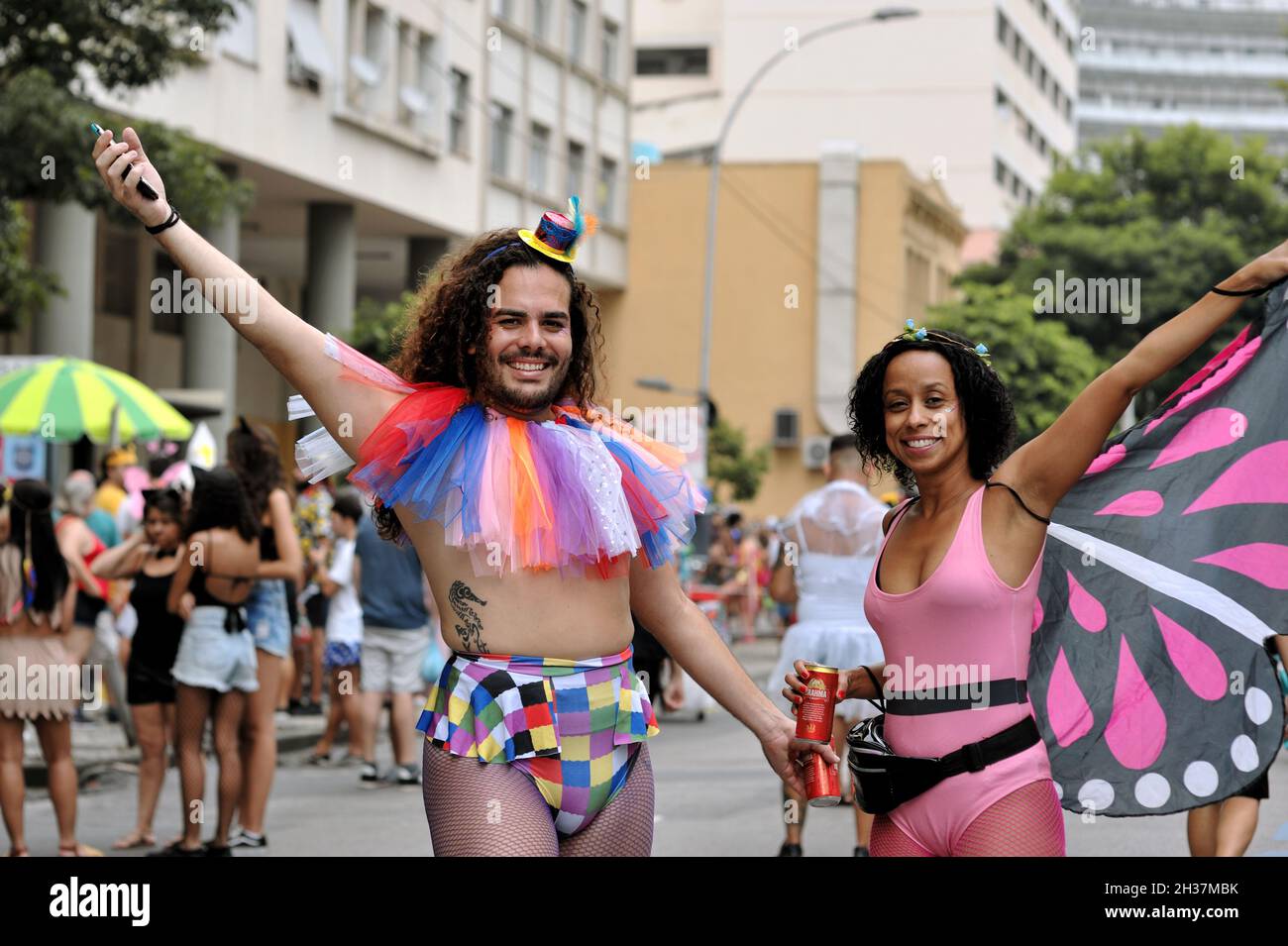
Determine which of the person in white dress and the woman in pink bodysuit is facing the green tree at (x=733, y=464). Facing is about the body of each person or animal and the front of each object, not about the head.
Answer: the person in white dress

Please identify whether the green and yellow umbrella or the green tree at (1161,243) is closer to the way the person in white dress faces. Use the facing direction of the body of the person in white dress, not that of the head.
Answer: the green tree

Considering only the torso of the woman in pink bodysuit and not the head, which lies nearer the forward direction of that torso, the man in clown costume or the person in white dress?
the man in clown costume

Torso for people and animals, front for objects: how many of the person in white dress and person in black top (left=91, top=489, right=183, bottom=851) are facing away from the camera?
1

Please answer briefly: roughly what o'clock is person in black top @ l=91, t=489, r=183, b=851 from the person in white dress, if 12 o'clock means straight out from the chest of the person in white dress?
The person in black top is roughly at 9 o'clock from the person in white dress.

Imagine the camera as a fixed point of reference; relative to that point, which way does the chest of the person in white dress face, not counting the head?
away from the camera

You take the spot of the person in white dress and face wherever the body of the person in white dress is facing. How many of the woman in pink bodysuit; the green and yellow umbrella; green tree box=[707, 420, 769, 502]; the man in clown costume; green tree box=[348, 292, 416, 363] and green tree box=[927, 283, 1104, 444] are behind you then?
2

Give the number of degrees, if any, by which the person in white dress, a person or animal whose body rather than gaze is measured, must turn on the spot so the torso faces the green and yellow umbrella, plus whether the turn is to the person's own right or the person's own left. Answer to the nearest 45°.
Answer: approximately 45° to the person's own left

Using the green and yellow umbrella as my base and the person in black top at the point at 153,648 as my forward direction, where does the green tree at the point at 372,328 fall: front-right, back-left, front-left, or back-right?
back-left

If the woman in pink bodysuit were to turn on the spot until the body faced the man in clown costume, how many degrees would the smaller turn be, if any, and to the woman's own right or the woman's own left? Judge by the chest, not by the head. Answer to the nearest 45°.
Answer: approximately 45° to the woman's own right

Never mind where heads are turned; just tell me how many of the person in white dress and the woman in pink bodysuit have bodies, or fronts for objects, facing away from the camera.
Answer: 1

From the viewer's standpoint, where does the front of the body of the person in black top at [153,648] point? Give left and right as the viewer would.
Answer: facing the viewer and to the left of the viewer

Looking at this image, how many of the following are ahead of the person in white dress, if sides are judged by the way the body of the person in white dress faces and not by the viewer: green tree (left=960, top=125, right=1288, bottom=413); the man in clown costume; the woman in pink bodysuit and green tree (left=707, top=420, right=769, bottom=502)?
2

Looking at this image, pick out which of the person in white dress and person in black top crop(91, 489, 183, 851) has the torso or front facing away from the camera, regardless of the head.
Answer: the person in white dress

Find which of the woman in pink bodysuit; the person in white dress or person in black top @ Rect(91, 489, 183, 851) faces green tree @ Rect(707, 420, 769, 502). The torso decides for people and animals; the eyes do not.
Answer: the person in white dress

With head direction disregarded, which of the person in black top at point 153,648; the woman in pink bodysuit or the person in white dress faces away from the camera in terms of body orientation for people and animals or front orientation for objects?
the person in white dress

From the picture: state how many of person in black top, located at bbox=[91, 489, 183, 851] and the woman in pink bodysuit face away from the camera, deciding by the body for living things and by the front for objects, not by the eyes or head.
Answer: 0

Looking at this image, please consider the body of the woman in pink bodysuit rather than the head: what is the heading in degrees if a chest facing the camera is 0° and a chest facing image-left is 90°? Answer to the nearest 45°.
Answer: approximately 45°
